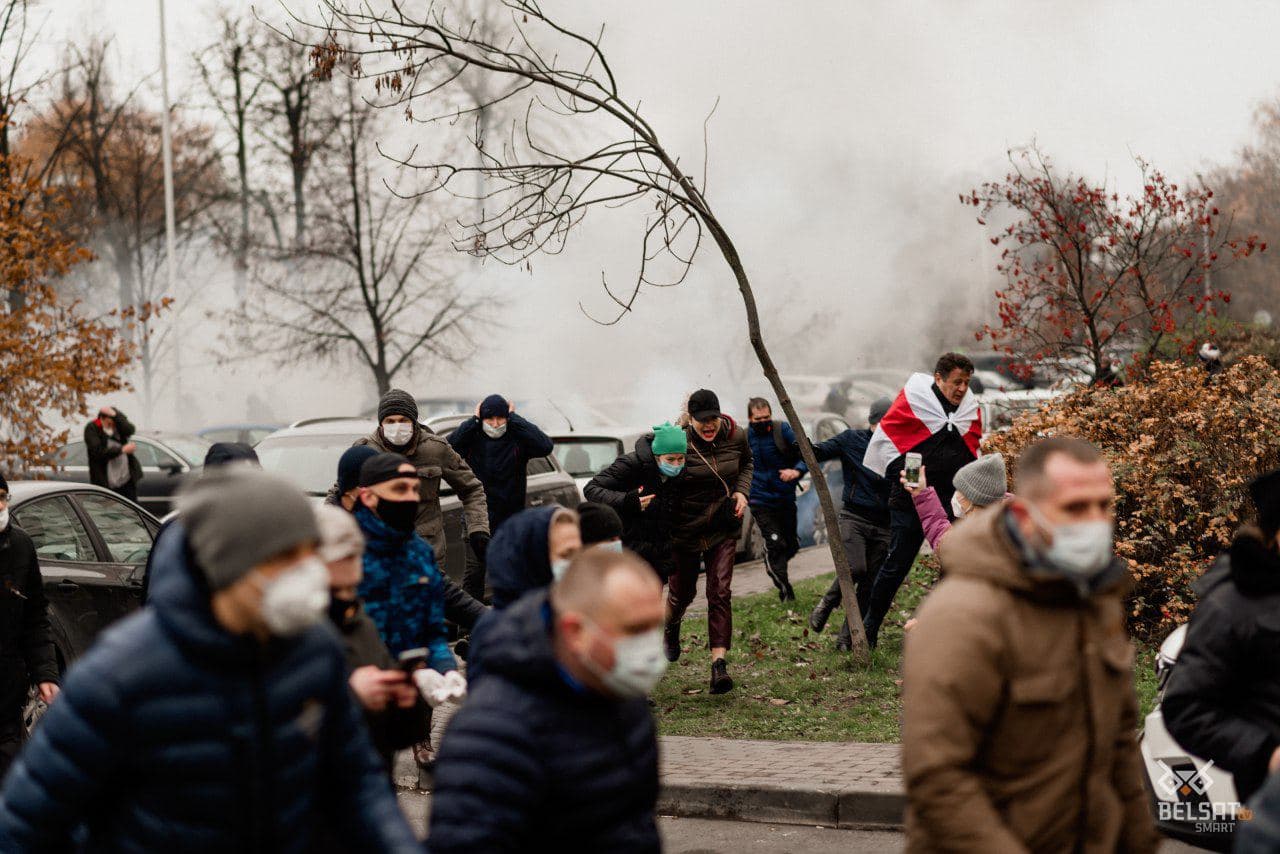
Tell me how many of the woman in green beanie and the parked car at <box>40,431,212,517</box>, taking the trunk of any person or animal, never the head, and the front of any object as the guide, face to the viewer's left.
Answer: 0

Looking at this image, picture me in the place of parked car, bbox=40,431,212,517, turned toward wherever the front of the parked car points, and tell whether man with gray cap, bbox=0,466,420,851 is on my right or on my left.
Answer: on my right

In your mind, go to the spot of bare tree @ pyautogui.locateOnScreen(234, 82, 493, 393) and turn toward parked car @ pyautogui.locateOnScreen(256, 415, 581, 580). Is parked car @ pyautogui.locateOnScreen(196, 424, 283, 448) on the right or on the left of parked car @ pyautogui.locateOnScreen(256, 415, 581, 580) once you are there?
right

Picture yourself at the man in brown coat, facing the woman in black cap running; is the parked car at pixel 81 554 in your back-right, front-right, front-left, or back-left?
front-left

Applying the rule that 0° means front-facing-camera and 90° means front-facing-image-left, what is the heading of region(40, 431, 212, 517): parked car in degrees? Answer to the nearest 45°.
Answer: approximately 315°

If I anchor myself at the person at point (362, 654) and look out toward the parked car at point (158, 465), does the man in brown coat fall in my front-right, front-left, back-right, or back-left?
back-right

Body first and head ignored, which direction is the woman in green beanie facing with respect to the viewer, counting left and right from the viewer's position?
facing the viewer and to the right of the viewer

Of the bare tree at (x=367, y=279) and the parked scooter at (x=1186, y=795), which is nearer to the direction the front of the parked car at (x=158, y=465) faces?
the parked scooter

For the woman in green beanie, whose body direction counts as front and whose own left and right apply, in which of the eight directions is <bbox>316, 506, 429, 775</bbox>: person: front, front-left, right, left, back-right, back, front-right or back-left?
front-right

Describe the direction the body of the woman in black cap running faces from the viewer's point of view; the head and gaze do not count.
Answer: toward the camera
